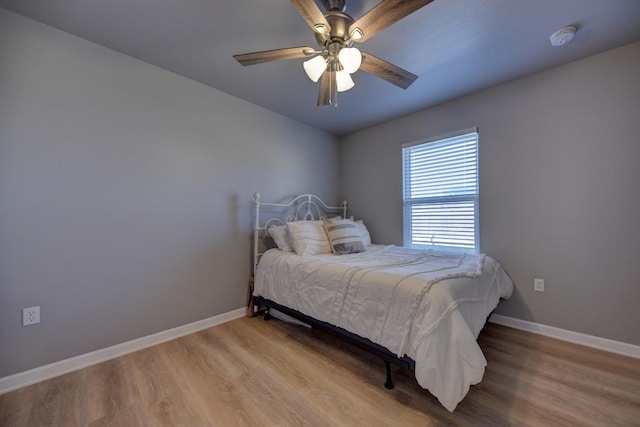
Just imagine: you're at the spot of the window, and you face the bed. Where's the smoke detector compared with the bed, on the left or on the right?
left

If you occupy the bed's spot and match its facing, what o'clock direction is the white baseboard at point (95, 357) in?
The white baseboard is roughly at 4 o'clock from the bed.

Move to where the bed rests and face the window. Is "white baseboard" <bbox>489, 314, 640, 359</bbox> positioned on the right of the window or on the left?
right

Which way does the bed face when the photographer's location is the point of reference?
facing the viewer and to the right of the viewer

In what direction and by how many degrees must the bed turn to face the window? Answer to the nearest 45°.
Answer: approximately 90° to its left

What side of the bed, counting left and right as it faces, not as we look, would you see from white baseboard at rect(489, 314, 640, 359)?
left
